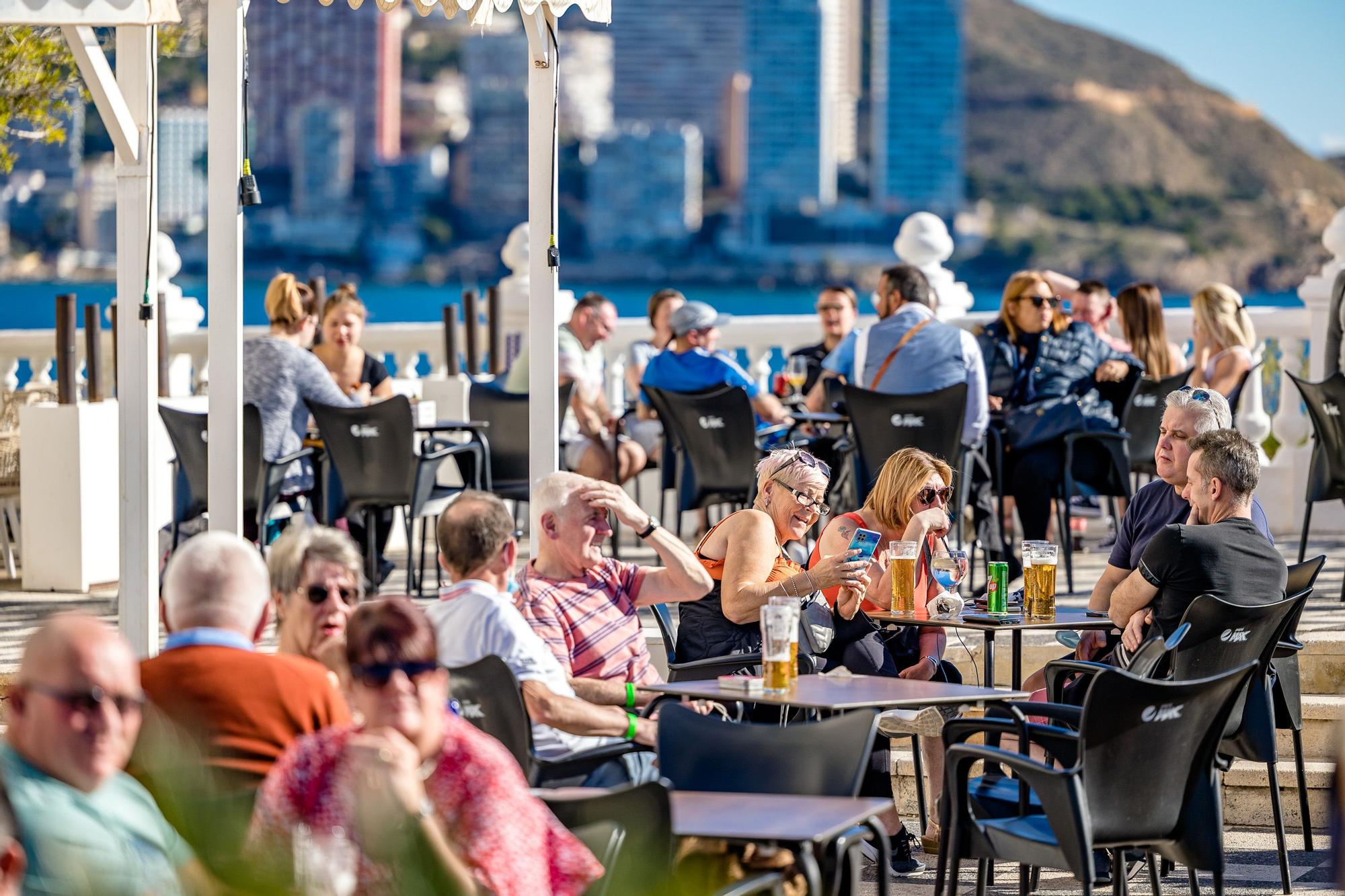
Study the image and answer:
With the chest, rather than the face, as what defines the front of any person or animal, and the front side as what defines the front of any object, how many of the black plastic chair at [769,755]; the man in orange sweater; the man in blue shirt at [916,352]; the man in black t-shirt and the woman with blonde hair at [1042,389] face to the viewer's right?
0

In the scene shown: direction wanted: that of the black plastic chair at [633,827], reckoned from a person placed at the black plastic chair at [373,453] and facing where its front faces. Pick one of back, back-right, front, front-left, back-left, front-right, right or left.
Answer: back-right

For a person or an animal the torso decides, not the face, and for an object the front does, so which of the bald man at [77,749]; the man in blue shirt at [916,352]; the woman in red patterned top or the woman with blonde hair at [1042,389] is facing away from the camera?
the man in blue shirt

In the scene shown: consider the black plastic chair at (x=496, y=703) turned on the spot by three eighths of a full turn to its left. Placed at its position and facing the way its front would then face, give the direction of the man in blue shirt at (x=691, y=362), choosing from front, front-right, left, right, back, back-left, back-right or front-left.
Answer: right

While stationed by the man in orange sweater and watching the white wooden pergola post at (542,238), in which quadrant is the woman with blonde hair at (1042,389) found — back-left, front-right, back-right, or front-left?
front-right

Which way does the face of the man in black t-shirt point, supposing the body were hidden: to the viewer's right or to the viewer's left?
to the viewer's left

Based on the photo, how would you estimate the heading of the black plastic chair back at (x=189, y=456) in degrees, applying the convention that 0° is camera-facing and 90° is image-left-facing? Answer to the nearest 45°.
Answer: approximately 225°

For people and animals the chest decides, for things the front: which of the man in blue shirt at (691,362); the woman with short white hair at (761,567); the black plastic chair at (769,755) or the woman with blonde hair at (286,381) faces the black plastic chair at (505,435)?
the woman with blonde hair

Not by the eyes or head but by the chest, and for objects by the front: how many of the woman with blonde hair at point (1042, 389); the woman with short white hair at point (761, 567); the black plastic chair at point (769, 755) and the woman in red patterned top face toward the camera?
3

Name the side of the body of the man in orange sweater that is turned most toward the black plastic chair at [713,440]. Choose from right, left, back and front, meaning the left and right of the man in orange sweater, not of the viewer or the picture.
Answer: front

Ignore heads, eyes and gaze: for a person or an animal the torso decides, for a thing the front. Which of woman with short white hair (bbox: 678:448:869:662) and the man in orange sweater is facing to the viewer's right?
the woman with short white hair

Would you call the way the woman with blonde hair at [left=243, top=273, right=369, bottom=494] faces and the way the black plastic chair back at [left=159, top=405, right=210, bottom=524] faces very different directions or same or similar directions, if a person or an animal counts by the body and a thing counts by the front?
same or similar directions

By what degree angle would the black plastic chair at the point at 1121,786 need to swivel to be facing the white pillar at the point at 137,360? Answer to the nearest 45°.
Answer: approximately 45° to its left

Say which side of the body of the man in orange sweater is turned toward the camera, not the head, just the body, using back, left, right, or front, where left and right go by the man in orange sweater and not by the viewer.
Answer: back

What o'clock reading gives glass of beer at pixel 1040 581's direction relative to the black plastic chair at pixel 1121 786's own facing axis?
The glass of beer is roughly at 1 o'clock from the black plastic chair.

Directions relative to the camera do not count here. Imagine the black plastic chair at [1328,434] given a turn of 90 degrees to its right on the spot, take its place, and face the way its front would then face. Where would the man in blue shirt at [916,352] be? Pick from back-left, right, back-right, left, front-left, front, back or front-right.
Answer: back-right

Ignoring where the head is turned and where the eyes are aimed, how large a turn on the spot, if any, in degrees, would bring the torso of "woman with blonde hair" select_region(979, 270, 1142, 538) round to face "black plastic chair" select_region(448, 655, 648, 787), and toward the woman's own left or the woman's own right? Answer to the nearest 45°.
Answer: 0° — they already face it

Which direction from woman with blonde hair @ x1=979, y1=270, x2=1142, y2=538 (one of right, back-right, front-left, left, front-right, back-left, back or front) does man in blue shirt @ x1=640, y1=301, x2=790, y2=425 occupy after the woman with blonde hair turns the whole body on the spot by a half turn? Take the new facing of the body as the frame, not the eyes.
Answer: left

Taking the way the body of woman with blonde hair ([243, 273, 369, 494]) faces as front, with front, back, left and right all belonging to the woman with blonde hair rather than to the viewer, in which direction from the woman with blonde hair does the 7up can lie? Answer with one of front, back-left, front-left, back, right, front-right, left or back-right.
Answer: right

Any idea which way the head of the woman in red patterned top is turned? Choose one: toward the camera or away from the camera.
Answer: toward the camera

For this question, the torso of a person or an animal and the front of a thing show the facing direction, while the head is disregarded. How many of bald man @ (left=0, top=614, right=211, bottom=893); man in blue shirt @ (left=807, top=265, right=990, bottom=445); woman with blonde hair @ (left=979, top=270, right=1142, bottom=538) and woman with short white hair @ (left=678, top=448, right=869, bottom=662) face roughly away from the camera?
1

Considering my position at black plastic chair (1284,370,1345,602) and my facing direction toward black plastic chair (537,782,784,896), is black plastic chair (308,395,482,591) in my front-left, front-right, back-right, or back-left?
front-right
